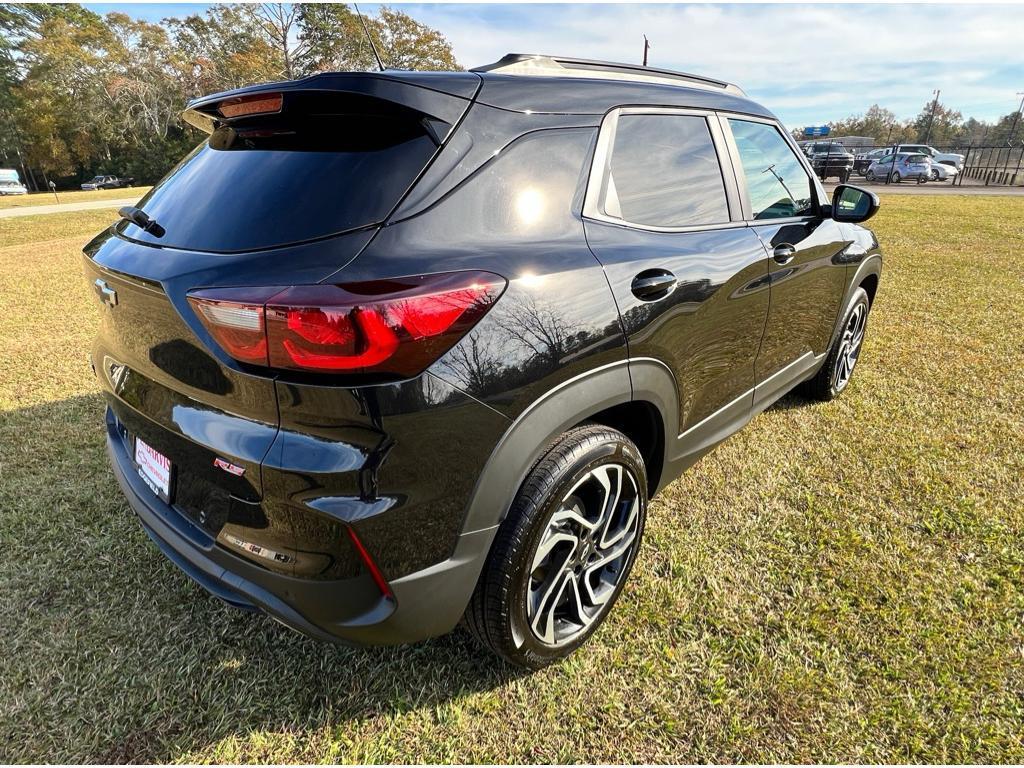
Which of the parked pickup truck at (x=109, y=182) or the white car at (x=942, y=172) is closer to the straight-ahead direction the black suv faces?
the white car

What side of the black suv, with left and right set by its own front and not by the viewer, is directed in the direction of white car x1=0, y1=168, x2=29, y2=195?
left

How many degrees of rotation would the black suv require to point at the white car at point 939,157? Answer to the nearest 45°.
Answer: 0° — it already faces it

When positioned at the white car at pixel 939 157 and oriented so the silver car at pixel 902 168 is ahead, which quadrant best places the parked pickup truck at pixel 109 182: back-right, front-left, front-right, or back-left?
front-right

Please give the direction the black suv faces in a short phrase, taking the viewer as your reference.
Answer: facing away from the viewer and to the right of the viewer

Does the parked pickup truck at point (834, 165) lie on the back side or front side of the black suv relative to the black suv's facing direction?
on the front side

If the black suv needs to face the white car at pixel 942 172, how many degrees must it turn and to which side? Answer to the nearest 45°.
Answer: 0° — it already faces it

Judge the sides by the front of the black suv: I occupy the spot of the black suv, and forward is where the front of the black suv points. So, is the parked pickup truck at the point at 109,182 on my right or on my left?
on my left

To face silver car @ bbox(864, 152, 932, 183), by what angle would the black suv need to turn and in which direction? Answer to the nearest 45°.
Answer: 0° — it already faces it

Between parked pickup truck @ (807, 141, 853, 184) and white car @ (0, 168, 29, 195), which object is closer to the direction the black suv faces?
the parked pickup truck
